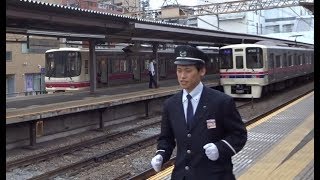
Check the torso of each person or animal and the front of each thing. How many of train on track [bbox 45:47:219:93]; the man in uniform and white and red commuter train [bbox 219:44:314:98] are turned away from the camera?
0

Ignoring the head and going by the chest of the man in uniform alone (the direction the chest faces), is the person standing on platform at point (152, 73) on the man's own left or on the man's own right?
on the man's own right

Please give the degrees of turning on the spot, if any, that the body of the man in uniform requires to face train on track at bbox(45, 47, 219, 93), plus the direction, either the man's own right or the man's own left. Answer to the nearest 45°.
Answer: approximately 135° to the man's own right

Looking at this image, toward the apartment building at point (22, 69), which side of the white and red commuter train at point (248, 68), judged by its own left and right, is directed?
right

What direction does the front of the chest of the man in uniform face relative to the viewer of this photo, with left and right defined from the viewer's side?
facing the viewer and to the left of the viewer

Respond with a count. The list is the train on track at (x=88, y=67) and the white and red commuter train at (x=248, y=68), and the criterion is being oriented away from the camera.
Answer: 0

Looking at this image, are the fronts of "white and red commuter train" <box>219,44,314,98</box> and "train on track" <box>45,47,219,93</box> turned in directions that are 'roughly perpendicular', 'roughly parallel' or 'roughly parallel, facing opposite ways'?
roughly parallel

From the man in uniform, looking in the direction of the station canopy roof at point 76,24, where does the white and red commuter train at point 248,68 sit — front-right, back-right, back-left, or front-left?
front-right

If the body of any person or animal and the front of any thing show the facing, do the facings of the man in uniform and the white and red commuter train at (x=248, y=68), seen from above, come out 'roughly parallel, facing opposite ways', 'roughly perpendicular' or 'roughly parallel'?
roughly parallel

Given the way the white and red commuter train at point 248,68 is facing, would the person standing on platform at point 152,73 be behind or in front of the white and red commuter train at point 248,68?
in front

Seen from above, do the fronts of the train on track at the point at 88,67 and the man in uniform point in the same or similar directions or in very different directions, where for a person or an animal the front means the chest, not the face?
same or similar directions

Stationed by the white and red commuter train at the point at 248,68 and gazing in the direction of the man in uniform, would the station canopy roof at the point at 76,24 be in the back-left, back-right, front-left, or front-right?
front-right
